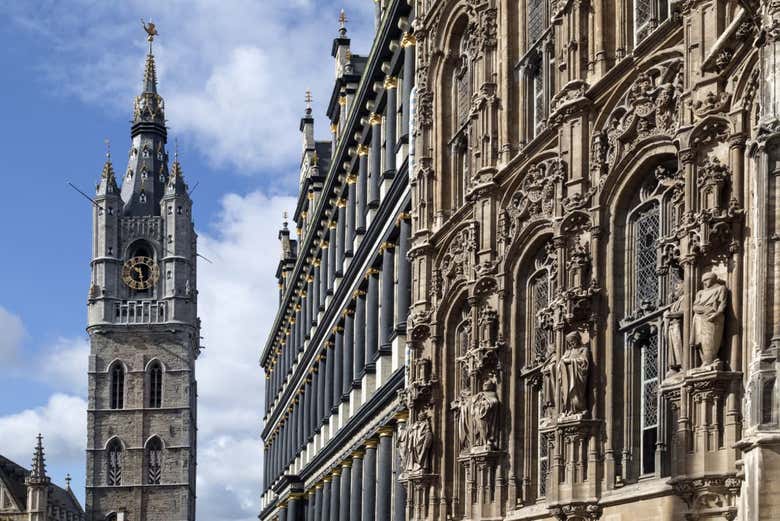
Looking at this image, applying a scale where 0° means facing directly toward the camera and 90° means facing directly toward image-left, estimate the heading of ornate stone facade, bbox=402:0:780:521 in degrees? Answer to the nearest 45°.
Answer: approximately 45°
